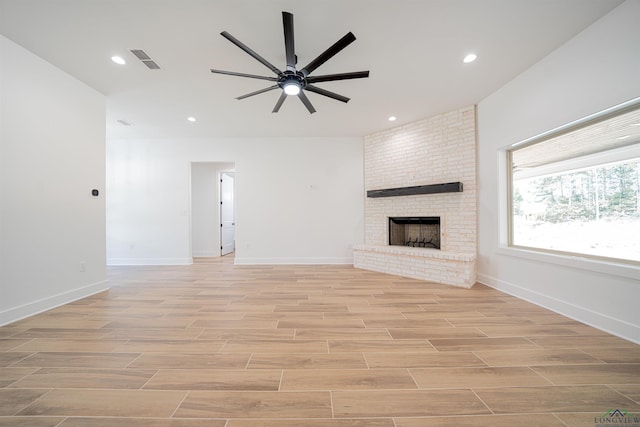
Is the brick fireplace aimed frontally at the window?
no

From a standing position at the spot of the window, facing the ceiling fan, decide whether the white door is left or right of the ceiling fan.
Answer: right

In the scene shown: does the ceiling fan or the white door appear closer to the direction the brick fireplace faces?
the ceiling fan

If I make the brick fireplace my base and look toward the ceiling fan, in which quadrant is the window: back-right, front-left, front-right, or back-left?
front-left

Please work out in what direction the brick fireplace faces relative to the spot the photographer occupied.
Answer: facing the viewer and to the left of the viewer

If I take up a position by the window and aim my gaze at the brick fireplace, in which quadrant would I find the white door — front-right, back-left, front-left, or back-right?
front-left

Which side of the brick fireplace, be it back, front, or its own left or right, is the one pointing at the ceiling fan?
front

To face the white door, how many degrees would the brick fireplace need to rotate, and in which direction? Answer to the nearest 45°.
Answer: approximately 45° to its right
